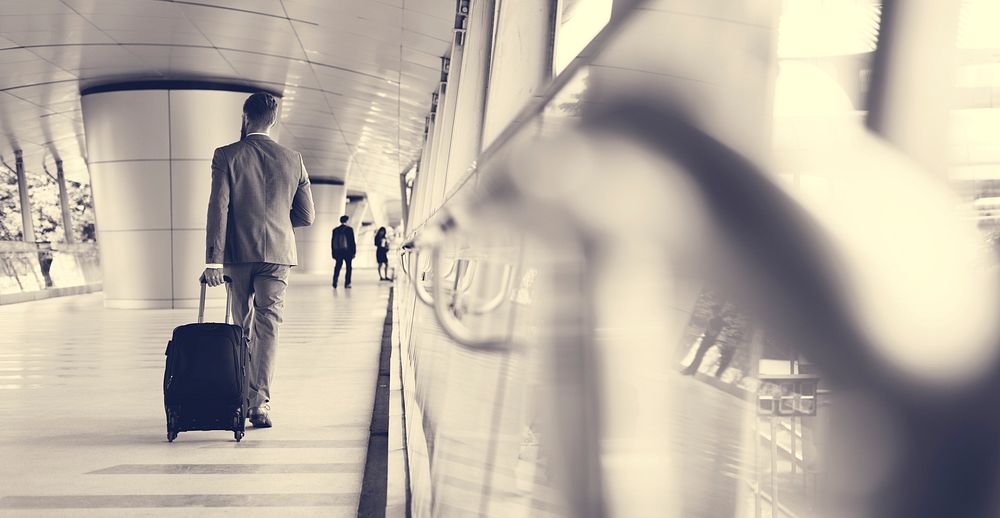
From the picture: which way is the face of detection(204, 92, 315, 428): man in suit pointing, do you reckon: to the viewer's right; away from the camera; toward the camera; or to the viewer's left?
away from the camera

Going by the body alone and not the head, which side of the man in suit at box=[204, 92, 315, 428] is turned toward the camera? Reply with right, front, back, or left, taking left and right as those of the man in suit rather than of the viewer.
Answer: back

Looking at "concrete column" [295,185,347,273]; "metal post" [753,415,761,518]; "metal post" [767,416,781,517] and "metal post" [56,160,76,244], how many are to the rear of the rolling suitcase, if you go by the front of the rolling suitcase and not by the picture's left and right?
2

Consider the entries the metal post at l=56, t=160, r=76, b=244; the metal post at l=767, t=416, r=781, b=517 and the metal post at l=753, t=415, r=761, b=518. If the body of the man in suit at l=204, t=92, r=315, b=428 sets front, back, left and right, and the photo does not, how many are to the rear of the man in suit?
2
